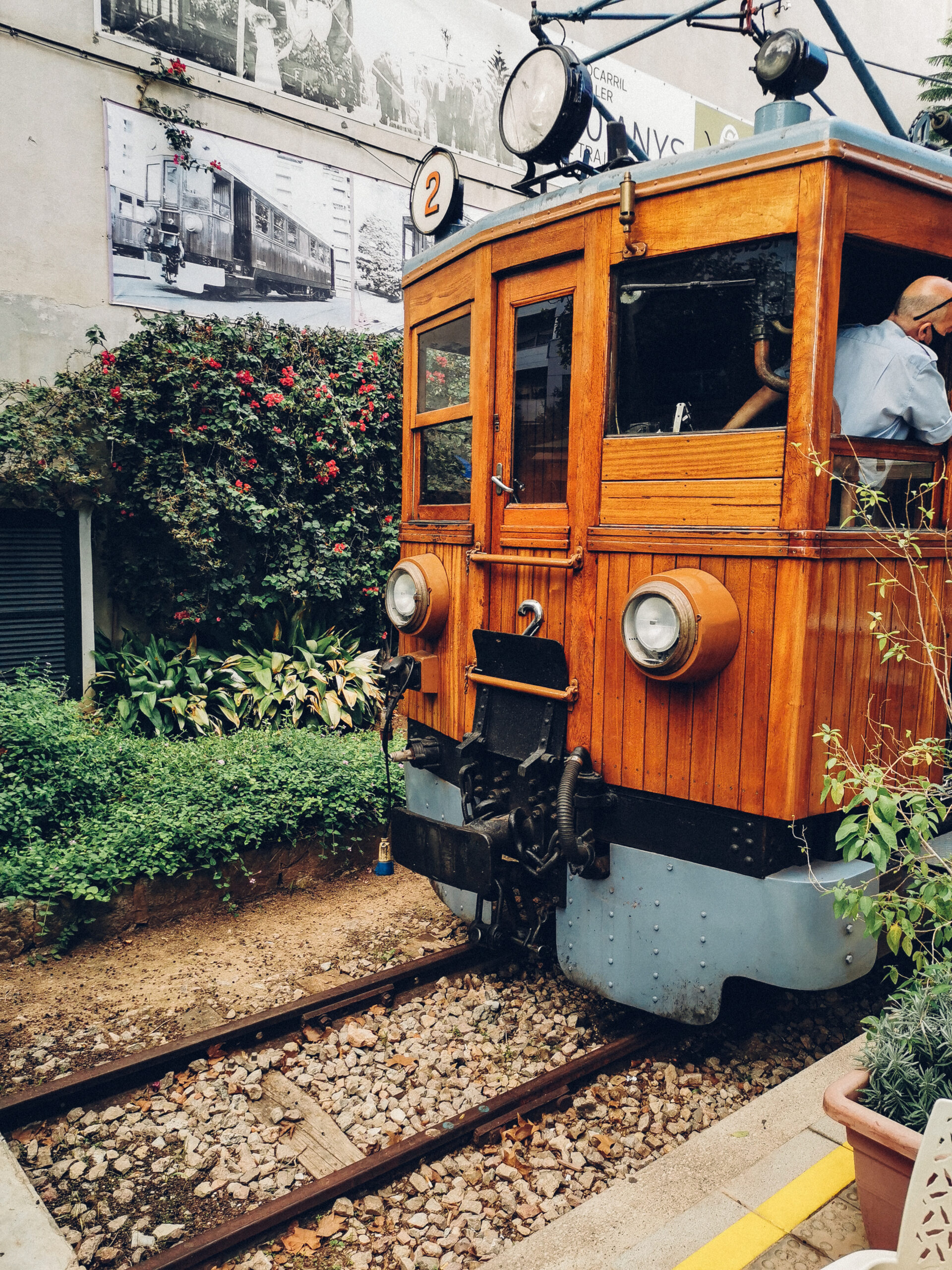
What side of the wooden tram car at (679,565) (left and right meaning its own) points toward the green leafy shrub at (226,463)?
right

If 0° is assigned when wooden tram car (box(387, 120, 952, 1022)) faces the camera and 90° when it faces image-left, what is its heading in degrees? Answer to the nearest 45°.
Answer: approximately 45°

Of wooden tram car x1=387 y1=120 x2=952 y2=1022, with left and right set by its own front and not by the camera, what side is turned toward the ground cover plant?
right

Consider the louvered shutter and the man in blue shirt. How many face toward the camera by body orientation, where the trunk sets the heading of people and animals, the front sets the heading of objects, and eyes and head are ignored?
1

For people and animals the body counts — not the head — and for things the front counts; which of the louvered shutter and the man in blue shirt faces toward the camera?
the louvered shutter

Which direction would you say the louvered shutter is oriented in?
toward the camera

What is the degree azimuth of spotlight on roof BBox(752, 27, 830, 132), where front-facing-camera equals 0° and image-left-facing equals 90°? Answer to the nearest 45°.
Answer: approximately 45°
